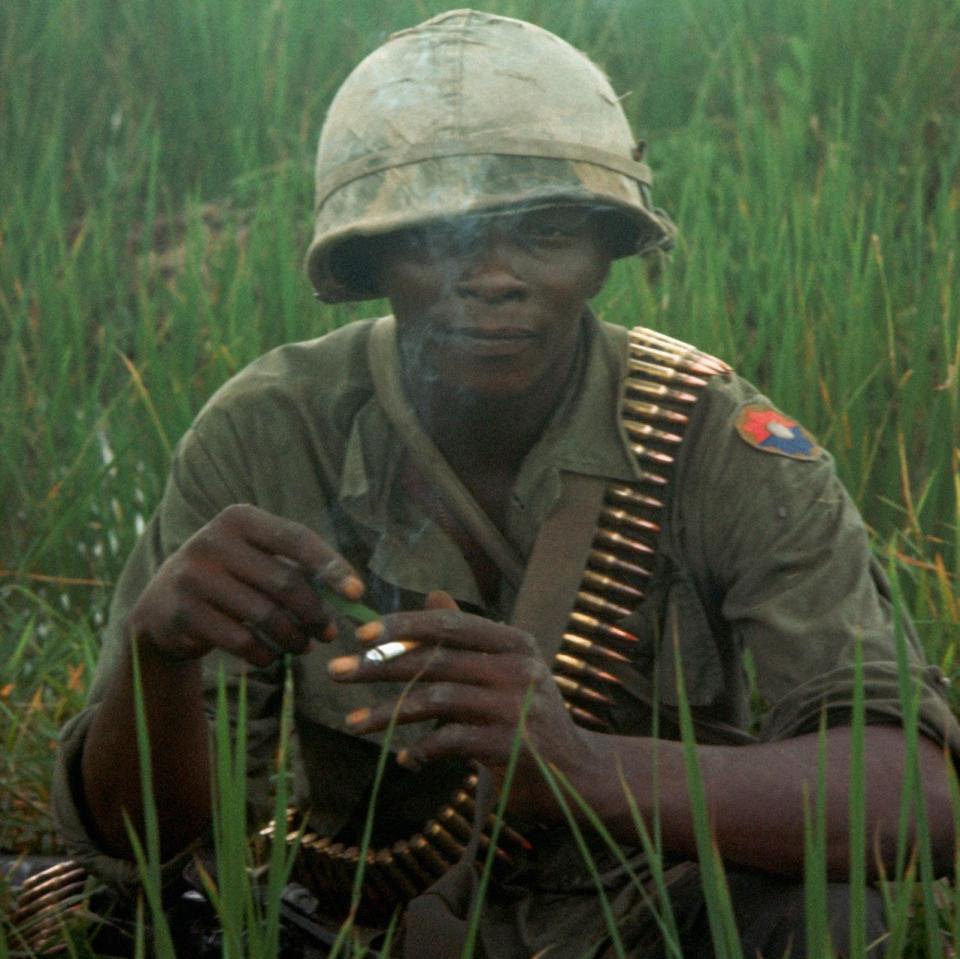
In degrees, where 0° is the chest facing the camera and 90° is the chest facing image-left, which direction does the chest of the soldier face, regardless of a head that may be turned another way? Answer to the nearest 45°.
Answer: approximately 0°
